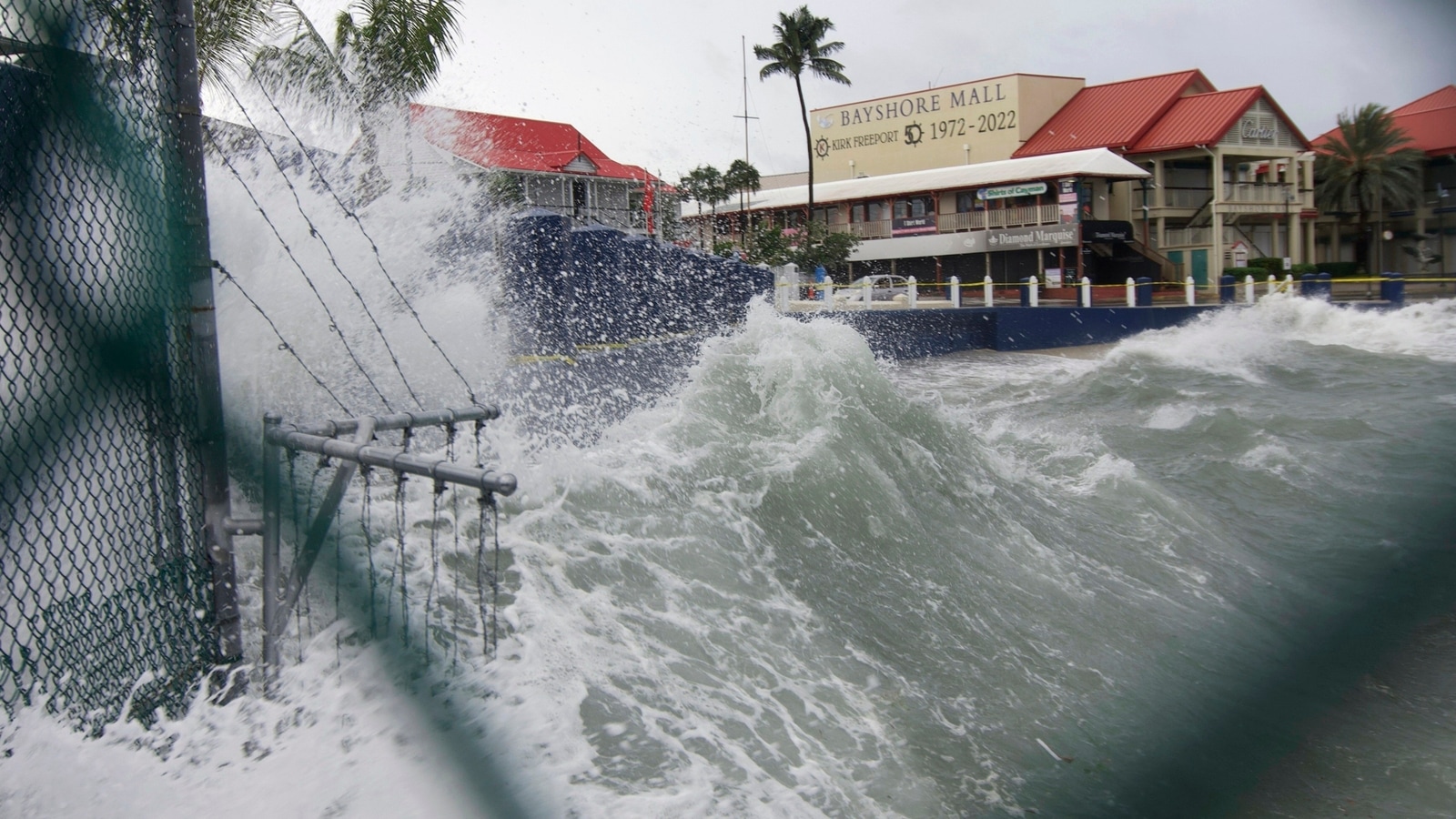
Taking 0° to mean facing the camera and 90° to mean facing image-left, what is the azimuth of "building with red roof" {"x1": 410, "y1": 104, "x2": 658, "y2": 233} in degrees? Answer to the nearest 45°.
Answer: approximately 315°

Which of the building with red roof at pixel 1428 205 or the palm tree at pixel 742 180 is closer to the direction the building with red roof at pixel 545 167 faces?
the building with red roof

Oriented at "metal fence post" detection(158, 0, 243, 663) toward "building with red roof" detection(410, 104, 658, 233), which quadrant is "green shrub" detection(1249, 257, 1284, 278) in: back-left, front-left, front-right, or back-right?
front-right

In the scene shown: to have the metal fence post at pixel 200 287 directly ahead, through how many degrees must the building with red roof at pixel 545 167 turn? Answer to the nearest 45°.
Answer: approximately 45° to its right

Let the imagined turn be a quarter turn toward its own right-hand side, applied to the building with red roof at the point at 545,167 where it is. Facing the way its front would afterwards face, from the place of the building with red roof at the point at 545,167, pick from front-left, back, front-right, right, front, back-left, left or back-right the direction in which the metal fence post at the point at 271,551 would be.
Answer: front-left

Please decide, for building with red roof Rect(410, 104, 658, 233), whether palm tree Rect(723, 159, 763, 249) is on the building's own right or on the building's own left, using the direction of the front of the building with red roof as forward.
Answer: on the building's own left

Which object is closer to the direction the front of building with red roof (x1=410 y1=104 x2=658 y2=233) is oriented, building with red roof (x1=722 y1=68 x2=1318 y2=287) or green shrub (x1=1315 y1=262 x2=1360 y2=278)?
the green shrub

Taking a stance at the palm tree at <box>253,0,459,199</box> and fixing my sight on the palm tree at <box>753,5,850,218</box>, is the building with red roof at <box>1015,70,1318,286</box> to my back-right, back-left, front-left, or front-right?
front-right

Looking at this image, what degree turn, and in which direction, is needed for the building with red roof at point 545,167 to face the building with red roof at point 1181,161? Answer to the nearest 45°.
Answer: approximately 90° to its left

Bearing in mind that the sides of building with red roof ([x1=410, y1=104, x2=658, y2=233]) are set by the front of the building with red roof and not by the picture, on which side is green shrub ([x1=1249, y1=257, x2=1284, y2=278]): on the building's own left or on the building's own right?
on the building's own left
